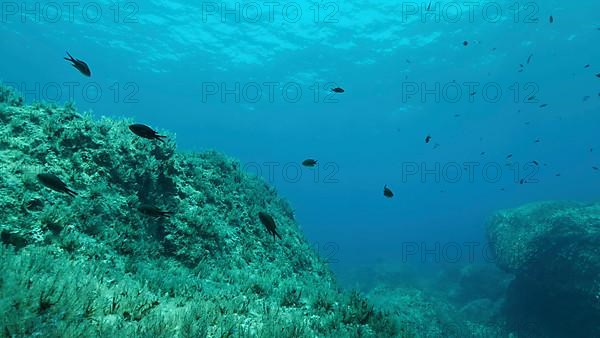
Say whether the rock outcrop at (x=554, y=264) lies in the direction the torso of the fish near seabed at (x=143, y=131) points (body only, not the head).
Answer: no
